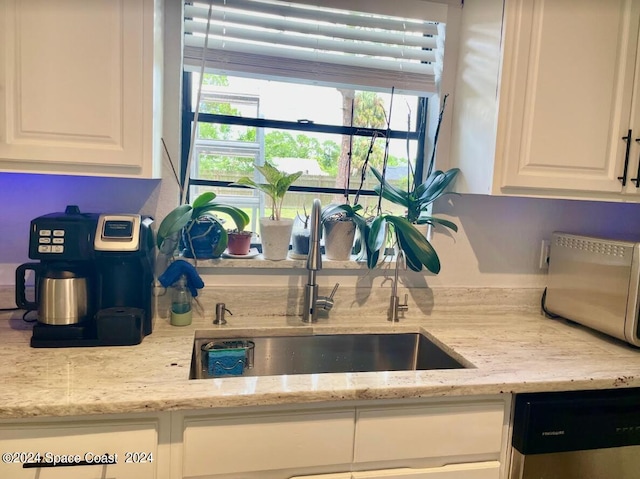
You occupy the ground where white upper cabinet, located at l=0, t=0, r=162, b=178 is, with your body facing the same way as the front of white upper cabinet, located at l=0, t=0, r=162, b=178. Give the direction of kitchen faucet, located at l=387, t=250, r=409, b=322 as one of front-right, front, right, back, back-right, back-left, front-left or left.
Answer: left

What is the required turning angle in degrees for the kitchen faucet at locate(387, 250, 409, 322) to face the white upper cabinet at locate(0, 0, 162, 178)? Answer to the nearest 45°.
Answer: approximately 90° to its right

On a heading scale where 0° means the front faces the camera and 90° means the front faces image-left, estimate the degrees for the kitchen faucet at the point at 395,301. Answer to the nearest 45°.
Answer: approximately 315°

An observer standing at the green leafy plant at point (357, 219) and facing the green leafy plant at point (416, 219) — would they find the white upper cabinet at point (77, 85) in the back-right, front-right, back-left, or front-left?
back-right

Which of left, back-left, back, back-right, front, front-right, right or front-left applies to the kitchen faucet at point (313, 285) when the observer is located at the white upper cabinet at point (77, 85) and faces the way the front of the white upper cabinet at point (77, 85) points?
left

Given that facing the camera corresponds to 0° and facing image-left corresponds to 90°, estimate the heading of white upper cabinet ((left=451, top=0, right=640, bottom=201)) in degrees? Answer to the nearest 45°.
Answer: approximately 0°

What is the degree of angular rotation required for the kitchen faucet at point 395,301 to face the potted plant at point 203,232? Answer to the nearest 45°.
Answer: approximately 135° to its right

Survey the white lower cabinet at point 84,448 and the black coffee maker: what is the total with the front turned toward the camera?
2
